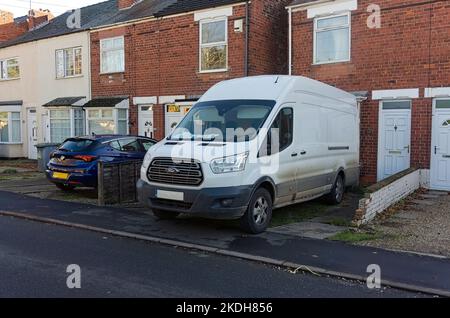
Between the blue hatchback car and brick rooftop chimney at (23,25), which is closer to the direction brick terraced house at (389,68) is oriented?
the blue hatchback car

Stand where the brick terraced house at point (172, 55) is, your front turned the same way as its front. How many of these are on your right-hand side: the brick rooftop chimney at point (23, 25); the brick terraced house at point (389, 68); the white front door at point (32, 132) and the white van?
2

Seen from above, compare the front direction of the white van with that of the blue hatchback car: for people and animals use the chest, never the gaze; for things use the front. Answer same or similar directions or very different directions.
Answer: very different directions

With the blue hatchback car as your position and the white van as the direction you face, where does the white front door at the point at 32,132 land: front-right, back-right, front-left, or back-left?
back-left

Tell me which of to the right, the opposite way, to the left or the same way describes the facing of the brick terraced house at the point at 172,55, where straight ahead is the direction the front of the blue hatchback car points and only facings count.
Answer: the opposite way

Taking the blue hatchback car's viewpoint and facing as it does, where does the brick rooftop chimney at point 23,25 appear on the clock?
The brick rooftop chimney is roughly at 10 o'clock from the blue hatchback car.

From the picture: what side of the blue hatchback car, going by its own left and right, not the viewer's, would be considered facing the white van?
right

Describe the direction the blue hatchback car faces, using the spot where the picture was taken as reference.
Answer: facing away from the viewer and to the right of the viewer

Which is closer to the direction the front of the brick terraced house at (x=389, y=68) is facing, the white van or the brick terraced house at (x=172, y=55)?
the white van

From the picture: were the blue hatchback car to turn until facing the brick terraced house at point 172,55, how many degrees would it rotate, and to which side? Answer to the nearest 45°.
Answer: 0° — it already faces it

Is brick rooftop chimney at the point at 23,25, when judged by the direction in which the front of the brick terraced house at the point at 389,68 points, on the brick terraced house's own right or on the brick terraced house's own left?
on the brick terraced house's own right
